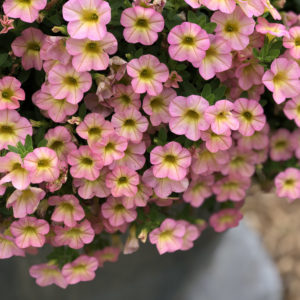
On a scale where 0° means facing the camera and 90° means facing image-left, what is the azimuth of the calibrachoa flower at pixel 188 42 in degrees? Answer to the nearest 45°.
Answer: approximately 0°
